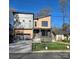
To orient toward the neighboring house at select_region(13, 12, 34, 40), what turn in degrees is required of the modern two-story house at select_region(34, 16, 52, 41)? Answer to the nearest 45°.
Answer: approximately 90° to its right

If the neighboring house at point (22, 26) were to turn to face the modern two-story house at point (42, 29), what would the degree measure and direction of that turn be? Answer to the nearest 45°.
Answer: approximately 90° to its left

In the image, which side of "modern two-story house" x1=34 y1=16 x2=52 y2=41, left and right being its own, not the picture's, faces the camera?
front

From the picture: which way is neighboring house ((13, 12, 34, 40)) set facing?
toward the camera

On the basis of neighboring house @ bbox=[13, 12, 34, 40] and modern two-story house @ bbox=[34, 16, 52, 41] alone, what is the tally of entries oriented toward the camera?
2
